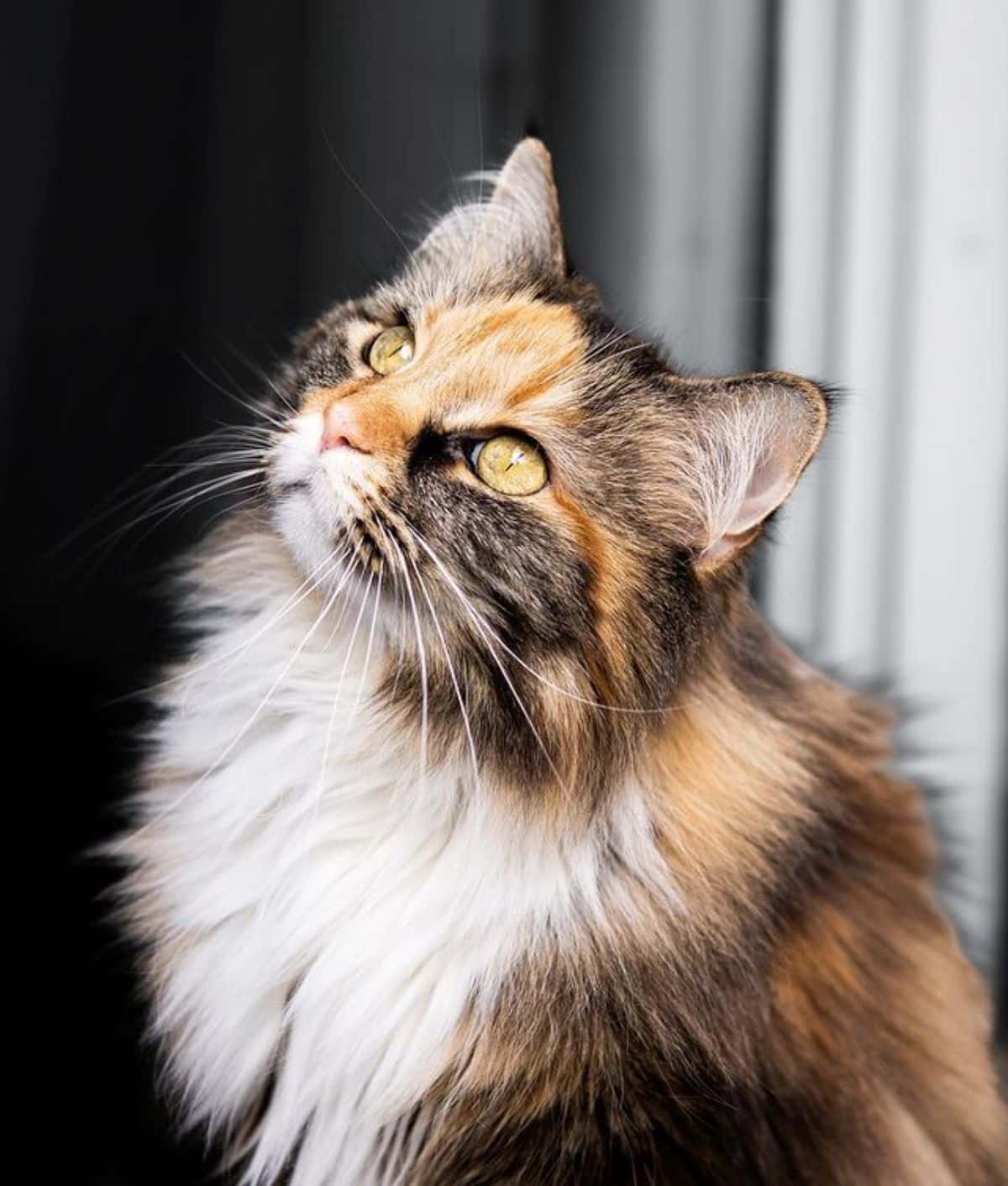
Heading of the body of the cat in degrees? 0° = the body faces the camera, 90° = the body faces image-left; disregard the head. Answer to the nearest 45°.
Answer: approximately 45°

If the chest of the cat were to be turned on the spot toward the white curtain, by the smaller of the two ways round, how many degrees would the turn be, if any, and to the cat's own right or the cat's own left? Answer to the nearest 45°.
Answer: approximately 180°
